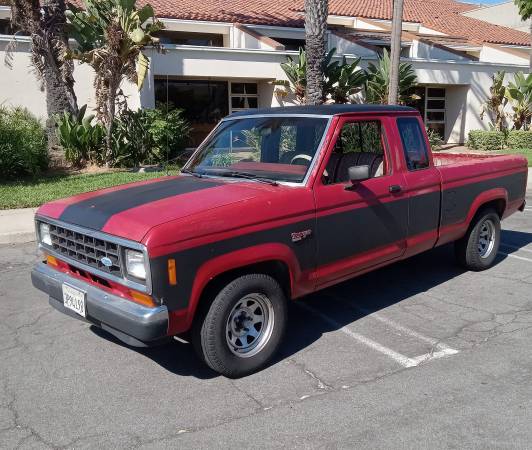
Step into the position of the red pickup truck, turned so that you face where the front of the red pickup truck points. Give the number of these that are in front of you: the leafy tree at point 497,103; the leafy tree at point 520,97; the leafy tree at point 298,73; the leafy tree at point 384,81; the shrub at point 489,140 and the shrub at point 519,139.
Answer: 0

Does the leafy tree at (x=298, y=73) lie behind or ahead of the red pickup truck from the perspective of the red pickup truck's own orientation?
behind

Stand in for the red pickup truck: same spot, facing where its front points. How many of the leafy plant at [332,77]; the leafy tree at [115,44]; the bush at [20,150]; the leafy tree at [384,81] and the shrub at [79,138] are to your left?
0

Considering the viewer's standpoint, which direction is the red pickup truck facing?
facing the viewer and to the left of the viewer

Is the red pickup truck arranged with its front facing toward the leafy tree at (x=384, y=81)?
no

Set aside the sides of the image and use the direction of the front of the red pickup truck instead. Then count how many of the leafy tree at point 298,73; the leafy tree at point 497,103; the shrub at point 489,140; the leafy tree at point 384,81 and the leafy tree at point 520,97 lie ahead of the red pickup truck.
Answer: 0

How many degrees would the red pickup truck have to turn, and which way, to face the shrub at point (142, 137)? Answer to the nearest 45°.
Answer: approximately 135° to its right

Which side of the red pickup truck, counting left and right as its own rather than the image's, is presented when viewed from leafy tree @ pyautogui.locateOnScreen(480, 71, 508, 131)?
back

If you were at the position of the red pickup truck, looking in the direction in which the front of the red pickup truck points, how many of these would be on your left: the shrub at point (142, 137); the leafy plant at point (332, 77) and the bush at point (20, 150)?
0

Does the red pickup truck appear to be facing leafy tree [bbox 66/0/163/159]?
no

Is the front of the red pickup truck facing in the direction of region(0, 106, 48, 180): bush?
no

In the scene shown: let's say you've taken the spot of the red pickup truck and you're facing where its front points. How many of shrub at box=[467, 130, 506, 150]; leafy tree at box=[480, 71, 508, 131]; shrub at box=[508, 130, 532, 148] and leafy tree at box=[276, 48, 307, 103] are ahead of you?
0

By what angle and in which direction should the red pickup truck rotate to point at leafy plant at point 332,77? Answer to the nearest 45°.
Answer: approximately 135° to its right

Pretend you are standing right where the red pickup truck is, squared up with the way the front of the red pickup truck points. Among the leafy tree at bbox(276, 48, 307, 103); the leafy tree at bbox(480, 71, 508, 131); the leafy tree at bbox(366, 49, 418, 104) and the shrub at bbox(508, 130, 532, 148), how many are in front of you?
0

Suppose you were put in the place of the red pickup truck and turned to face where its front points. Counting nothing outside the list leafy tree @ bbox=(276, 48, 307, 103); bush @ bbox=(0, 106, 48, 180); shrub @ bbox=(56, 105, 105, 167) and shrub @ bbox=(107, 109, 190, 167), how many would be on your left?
0

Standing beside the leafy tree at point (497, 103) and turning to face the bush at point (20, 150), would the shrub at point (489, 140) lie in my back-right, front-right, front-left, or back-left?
front-left

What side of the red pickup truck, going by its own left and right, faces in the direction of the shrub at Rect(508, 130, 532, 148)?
back
